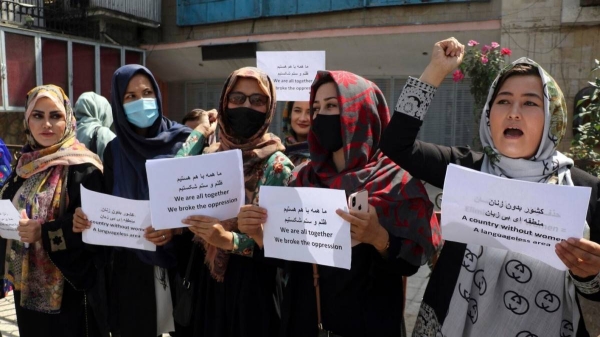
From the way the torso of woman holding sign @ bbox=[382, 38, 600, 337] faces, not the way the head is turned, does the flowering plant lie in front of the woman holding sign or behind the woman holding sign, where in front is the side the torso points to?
behind

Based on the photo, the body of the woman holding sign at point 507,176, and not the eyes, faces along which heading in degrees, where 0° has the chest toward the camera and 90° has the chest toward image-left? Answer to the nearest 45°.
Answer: approximately 0°

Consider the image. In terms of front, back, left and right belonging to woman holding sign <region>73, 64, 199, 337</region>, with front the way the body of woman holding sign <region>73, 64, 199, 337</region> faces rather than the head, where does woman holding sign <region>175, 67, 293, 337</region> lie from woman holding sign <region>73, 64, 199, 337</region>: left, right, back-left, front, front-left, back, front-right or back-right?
front-left

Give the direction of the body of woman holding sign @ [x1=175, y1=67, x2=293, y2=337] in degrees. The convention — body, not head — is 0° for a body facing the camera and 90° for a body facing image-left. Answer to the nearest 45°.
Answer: approximately 0°

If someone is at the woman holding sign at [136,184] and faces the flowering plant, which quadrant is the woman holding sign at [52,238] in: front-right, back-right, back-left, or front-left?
back-left

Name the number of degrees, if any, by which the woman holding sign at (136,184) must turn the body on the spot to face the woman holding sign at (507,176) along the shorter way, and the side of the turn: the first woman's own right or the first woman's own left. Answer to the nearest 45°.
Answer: approximately 45° to the first woman's own left

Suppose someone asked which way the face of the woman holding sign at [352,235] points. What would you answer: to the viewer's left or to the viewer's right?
to the viewer's left

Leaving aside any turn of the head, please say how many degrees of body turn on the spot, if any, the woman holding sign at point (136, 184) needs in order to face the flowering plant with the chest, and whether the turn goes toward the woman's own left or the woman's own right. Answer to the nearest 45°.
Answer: approximately 135° to the woman's own left

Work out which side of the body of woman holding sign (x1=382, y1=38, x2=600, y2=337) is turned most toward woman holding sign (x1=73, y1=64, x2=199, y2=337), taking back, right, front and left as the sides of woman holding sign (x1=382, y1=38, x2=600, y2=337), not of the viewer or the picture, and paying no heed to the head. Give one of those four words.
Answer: right

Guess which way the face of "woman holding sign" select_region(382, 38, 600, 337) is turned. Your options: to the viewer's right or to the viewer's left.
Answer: to the viewer's left
